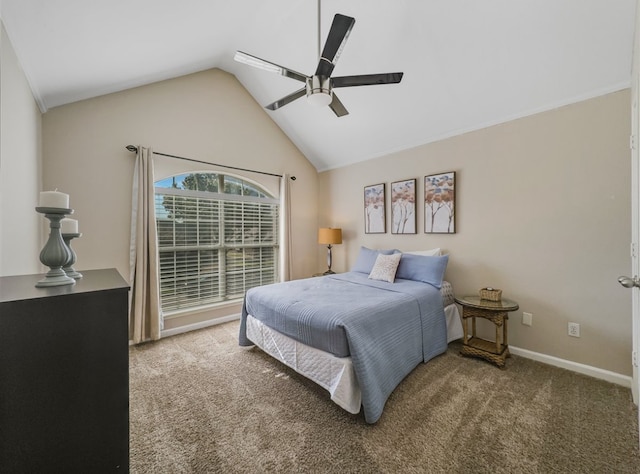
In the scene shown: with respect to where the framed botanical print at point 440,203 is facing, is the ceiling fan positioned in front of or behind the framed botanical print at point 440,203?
in front

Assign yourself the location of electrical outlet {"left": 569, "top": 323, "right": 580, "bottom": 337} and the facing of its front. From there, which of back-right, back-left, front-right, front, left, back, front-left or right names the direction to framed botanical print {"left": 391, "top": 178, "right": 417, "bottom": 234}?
right

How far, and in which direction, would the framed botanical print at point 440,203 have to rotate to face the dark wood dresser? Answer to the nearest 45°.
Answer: approximately 45° to its left

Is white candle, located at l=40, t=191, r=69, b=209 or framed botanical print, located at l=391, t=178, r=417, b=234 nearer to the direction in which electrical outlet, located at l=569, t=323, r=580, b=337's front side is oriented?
the white candle

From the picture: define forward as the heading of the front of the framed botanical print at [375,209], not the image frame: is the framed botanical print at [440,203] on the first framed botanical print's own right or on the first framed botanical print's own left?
on the first framed botanical print's own left

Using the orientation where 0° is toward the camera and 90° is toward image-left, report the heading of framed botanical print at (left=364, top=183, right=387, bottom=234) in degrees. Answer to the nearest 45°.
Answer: approximately 45°

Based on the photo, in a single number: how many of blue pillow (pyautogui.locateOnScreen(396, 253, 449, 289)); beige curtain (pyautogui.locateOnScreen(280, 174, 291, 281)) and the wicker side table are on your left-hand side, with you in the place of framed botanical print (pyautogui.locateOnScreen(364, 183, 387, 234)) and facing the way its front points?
2

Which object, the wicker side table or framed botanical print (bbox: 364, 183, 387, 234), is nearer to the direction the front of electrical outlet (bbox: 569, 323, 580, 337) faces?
the wicker side table

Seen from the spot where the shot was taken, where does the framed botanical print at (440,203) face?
facing the viewer and to the left of the viewer

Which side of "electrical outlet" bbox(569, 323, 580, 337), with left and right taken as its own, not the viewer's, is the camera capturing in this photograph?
front

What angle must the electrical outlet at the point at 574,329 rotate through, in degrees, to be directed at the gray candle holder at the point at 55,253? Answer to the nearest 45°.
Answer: approximately 45° to its right

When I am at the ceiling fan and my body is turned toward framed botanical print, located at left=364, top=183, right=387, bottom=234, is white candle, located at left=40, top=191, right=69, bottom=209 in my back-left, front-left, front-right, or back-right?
back-left

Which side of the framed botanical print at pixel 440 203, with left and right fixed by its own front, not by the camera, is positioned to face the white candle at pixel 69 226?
front
